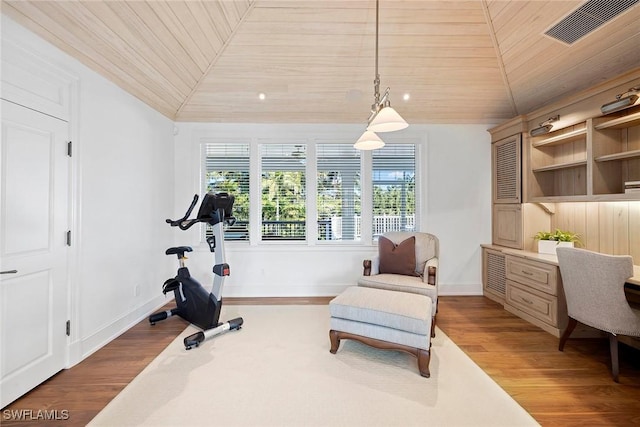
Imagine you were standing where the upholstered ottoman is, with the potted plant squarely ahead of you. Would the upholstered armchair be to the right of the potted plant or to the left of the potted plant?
left

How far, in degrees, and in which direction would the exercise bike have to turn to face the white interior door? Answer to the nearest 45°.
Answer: approximately 135° to its right

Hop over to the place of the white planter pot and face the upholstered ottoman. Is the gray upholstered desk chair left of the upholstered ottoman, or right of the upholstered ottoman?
left

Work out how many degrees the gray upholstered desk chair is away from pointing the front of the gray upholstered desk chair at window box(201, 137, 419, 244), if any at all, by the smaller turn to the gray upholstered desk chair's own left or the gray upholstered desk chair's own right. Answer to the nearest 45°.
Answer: approximately 135° to the gray upholstered desk chair's own left

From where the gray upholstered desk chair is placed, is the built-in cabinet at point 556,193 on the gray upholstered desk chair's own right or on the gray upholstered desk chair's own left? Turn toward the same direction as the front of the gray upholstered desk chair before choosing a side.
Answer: on the gray upholstered desk chair's own left

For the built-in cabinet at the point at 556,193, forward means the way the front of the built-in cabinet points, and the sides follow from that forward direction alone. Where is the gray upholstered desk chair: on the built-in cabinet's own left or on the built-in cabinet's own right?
on the built-in cabinet's own left

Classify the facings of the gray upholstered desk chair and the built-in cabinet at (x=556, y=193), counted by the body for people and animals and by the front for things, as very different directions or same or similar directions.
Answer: very different directions

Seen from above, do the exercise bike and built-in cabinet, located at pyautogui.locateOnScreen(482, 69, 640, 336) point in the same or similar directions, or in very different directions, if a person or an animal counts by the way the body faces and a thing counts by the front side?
very different directions

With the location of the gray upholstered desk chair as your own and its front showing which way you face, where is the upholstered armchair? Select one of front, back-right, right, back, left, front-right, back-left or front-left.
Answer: back-left

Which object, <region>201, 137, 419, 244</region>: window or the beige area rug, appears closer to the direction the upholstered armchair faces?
the beige area rug
